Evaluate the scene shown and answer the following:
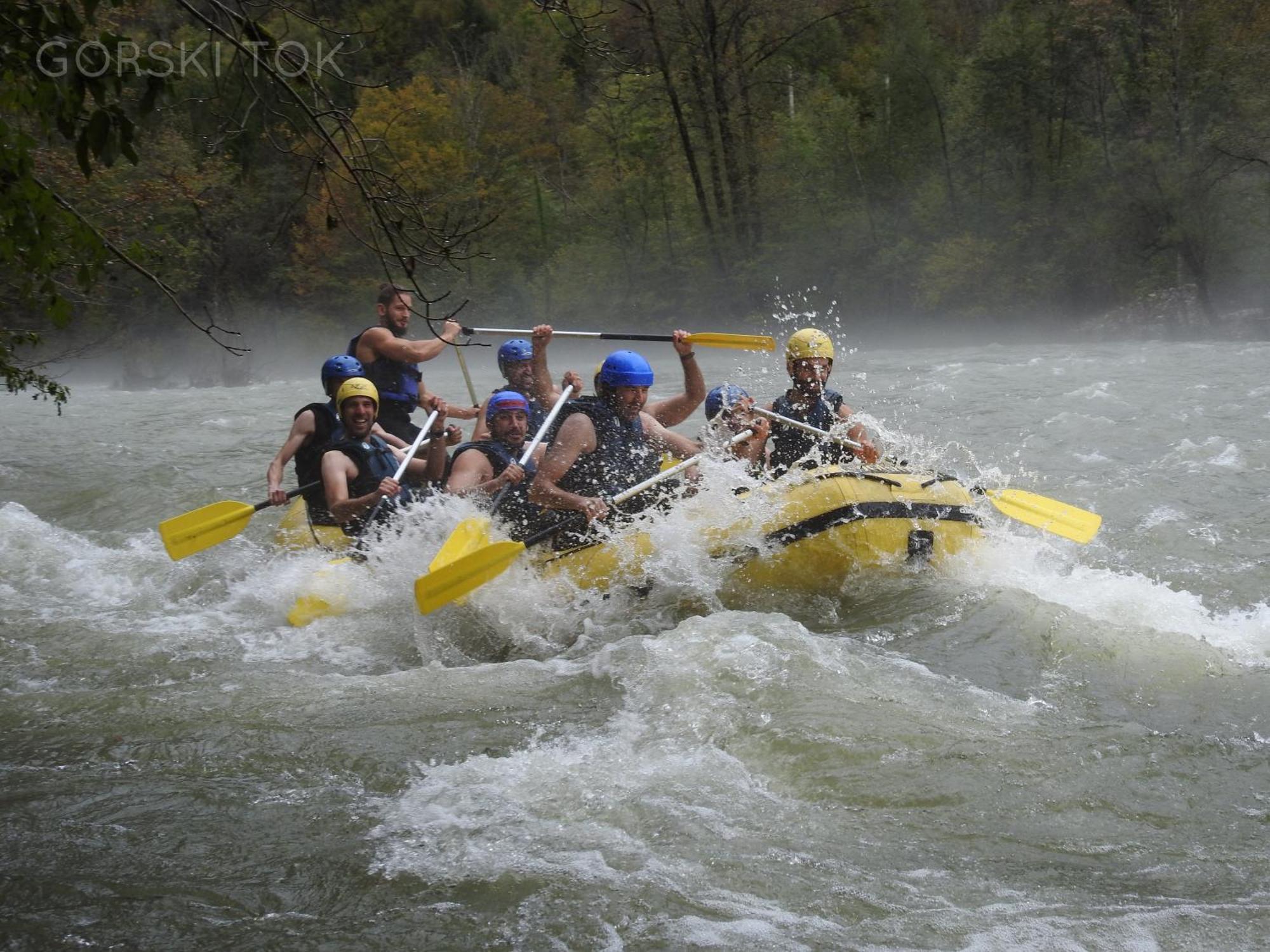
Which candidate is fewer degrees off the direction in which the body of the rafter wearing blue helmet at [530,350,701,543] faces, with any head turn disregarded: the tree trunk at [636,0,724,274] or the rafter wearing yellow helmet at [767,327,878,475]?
the rafter wearing yellow helmet

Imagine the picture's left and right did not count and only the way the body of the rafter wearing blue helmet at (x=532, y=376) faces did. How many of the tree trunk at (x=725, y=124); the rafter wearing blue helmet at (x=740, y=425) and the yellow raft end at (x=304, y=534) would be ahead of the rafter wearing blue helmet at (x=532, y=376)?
1

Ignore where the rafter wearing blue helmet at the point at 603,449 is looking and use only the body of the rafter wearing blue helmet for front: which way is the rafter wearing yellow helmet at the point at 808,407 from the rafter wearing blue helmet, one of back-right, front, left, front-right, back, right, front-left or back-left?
left

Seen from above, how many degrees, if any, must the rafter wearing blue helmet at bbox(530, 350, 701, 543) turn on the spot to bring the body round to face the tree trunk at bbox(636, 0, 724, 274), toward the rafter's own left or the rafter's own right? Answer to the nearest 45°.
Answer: approximately 135° to the rafter's own left

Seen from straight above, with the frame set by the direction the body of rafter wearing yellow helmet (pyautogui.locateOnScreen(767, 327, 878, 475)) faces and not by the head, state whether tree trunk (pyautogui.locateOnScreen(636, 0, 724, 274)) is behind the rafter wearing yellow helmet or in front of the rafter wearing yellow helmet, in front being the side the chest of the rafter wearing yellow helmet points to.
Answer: behind
